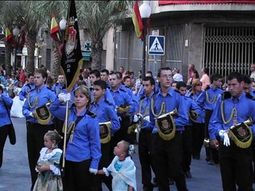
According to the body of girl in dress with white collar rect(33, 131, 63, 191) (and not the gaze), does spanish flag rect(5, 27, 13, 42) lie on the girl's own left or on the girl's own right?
on the girl's own right

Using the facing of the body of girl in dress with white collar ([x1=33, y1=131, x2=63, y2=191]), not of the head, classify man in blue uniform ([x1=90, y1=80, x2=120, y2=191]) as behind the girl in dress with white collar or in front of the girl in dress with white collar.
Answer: behind

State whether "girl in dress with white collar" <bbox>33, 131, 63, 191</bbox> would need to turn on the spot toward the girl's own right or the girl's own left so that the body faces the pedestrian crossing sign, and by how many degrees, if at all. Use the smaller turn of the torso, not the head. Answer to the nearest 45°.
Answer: approximately 135° to the girl's own right

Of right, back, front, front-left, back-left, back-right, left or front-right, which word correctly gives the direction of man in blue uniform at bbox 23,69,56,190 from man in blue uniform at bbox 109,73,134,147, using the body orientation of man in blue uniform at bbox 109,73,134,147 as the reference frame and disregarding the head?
front

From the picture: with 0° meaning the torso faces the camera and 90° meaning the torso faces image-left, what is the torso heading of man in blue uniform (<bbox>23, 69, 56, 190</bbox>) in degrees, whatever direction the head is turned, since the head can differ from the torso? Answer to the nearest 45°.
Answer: approximately 45°

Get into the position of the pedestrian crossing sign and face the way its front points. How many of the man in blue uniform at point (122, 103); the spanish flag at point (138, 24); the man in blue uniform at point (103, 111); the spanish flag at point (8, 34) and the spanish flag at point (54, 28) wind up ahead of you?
2

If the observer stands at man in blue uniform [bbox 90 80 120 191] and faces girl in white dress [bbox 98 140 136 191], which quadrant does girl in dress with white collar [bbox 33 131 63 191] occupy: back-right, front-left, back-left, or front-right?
front-right

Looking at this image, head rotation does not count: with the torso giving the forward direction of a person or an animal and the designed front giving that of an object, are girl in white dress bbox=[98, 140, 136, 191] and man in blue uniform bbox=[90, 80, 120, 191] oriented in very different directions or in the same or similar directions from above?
same or similar directions

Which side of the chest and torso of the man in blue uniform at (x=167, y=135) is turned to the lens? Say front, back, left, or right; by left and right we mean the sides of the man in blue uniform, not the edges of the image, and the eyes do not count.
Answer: front

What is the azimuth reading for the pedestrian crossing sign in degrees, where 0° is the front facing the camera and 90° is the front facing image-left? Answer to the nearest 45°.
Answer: approximately 0°

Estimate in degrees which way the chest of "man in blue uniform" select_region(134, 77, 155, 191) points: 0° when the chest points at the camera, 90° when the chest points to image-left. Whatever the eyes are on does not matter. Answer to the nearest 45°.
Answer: approximately 45°

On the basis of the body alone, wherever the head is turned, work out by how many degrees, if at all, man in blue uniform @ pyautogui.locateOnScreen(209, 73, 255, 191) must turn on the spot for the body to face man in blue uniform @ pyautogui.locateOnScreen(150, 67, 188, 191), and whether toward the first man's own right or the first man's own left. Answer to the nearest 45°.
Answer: approximately 135° to the first man's own right

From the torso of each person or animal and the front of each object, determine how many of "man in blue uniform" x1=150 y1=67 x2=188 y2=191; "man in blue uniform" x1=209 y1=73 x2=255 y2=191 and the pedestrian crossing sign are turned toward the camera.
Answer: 3

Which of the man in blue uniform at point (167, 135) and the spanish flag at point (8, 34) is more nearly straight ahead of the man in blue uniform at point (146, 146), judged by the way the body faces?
the man in blue uniform

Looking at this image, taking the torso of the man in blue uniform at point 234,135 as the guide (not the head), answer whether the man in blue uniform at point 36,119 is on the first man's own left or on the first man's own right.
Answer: on the first man's own right

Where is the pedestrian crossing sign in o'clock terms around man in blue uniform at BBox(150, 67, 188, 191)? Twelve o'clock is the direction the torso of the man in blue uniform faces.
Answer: The pedestrian crossing sign is roughly at 6 o'clock from the man in blue uniform.

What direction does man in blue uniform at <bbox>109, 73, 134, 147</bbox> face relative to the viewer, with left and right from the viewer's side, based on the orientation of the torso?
facing the viewer and to the left of the viewer
